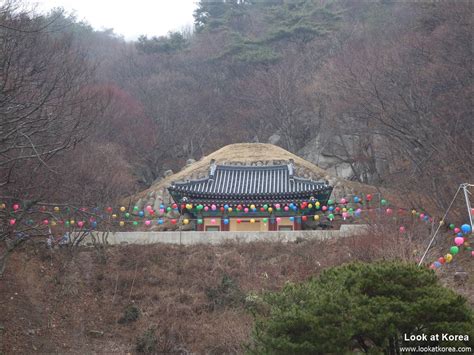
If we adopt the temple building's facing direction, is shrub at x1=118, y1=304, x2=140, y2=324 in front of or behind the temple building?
in front

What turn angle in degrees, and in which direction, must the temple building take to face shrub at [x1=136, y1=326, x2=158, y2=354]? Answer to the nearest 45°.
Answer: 0° — it already faces it

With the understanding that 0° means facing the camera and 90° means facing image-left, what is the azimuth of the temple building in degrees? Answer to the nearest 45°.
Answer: approximately 0°

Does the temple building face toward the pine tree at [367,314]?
yes
